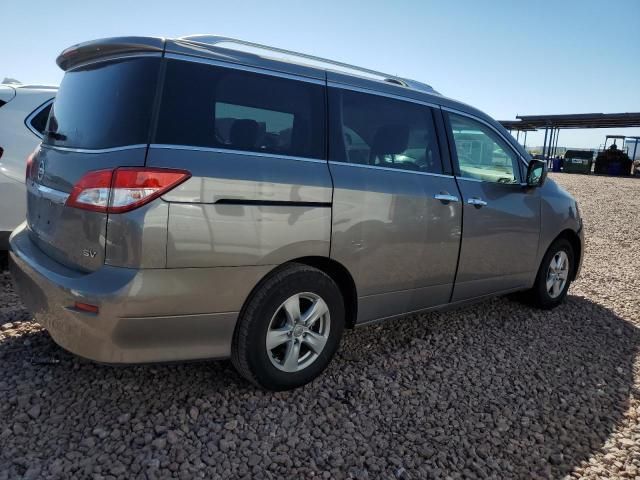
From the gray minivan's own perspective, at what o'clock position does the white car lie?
The white car is roughly at 9 o'clock from the gray minivan.

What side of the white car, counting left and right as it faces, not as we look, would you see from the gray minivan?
right

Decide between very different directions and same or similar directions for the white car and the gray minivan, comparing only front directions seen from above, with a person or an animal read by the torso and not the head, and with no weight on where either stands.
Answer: same or similar directions

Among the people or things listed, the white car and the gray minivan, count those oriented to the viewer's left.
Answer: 0

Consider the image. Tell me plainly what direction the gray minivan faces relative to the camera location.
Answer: facing away from the viewer and to the right of the viewer

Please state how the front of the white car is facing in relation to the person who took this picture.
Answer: facing away from the viewer and to the right of the viewer
